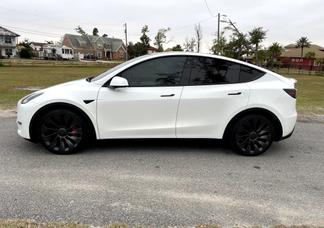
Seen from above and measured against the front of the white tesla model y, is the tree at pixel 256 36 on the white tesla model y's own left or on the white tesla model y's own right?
on the white tesla model y's own right

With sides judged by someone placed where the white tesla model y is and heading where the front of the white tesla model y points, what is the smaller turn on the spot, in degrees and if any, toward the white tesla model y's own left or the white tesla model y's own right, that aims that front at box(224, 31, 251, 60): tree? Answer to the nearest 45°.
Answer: approximately 90° to the white tesla model y's own right

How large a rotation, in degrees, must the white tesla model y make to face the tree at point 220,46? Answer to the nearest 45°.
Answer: approximately 90° to its right

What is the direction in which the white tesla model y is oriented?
to the viewer's left
